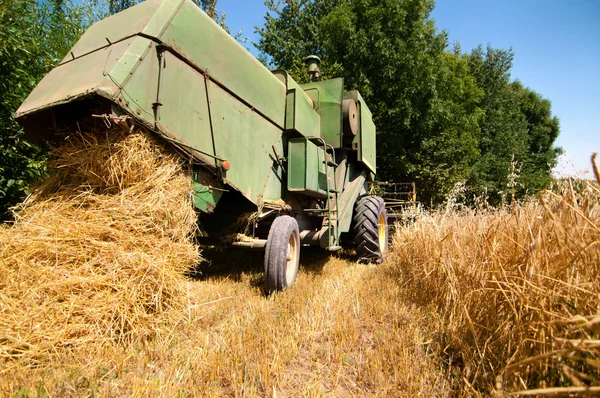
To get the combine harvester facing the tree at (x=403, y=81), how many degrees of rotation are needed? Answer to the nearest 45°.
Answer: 0° — it already faces it

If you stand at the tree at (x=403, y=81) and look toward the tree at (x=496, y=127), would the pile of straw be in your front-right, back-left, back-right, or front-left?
back-right

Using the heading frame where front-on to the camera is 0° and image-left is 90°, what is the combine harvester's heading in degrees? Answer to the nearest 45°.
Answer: approximately 225°
